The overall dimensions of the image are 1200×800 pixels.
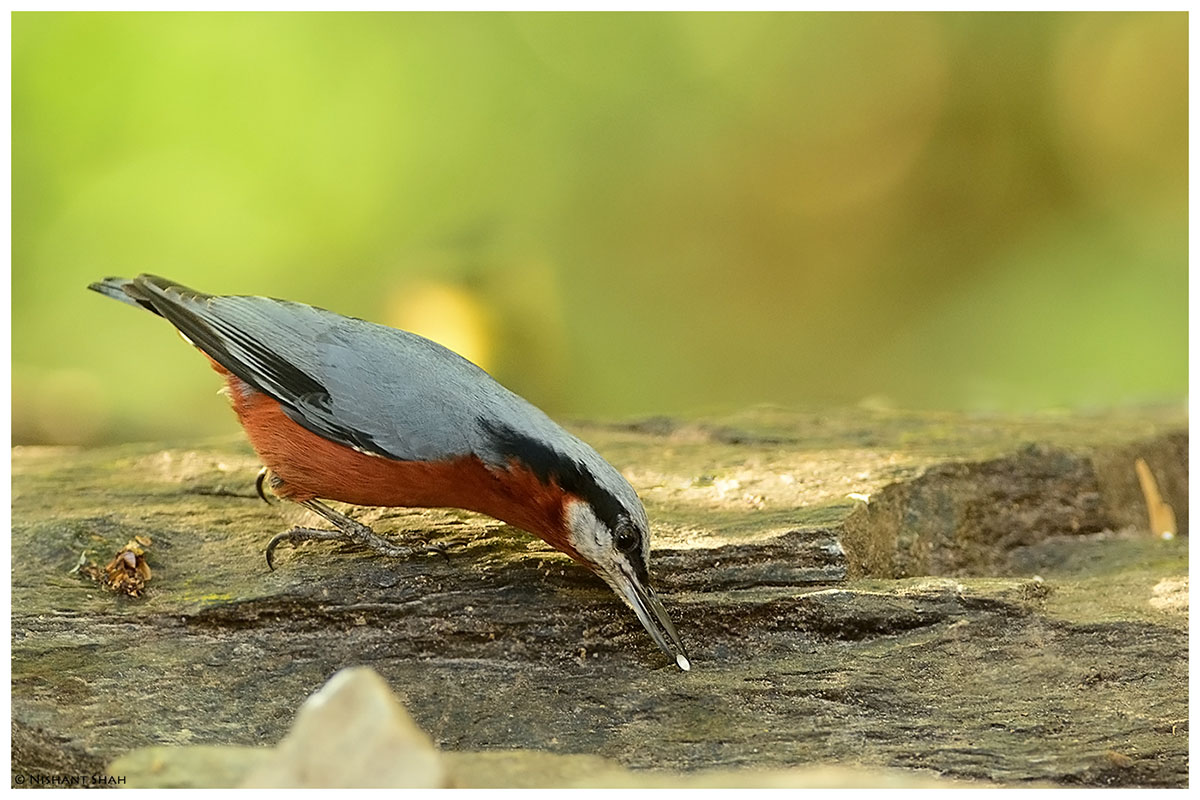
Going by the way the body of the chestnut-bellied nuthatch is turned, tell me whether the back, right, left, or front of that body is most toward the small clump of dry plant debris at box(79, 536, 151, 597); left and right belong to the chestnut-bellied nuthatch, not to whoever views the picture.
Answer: back

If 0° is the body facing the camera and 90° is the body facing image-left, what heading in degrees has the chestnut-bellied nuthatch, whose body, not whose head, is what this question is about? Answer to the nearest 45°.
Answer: approximately 270°

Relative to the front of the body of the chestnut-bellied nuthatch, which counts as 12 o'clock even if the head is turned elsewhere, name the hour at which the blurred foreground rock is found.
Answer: The blurred foreground rock is roughly at 3 o'clock from the chestnut-bellied nuthatch.
